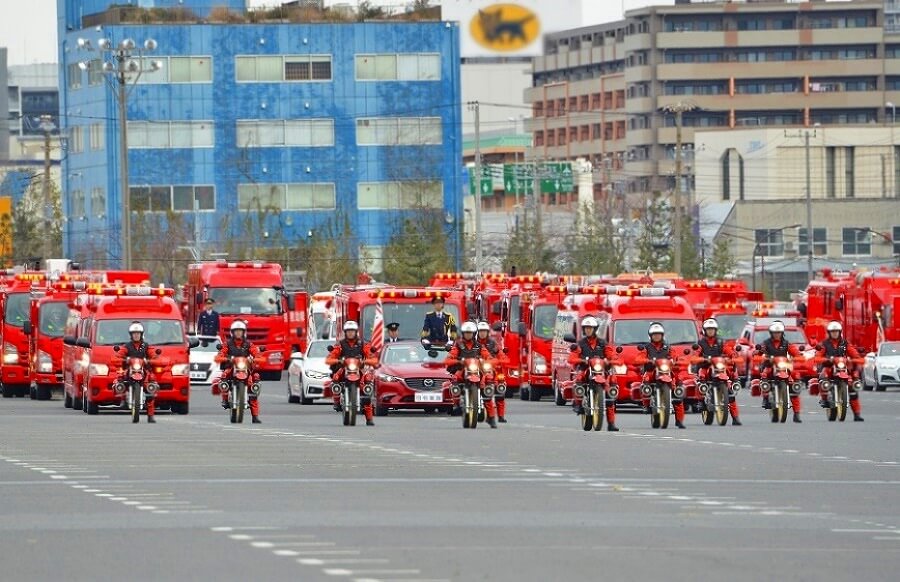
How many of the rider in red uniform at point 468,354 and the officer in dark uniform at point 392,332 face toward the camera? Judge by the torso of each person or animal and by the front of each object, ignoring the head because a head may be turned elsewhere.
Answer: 2

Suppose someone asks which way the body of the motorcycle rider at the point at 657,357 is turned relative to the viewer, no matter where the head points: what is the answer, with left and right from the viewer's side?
facing the viewer

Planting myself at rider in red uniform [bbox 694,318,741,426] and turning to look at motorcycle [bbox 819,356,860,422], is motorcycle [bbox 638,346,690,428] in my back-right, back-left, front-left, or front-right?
back-right

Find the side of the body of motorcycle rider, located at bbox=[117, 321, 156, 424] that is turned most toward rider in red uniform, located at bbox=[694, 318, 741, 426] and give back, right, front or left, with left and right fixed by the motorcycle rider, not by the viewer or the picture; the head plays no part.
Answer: left

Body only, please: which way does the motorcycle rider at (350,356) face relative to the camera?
toward the camera

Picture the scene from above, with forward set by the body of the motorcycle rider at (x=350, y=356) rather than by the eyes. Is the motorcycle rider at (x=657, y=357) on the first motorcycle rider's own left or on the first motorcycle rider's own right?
on the first motorcycle rider's own left

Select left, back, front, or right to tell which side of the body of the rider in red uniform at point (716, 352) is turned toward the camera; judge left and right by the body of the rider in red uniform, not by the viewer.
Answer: front

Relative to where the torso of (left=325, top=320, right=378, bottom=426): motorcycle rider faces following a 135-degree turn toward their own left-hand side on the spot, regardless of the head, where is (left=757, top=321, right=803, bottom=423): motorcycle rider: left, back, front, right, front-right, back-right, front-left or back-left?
front-right

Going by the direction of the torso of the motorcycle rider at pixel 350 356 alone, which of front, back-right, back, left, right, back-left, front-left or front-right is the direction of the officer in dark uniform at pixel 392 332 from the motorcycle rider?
back

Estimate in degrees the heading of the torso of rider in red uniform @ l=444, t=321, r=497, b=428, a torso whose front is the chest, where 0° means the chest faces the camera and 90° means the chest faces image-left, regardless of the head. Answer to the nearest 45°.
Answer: approximately 0°

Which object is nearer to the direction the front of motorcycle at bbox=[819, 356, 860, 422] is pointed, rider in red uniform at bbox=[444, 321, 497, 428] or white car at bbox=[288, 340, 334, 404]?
the rider in red uniform

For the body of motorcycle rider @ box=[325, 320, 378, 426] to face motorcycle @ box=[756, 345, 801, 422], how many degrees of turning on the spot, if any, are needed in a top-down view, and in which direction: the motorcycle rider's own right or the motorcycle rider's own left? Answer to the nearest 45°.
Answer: approximately 90° to the motorcycle rider's own left

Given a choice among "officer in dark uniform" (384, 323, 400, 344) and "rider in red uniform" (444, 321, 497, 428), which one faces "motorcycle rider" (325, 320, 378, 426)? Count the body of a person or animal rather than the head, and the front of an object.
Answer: the officer in dark uniform
